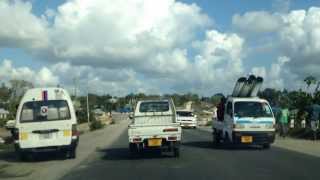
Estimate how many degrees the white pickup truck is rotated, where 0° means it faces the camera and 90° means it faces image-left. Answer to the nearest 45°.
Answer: approximately 180°

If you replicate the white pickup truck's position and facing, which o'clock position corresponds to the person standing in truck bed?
The person standing in truck bed is roughly at 1 o'clock from the white pickup truck.

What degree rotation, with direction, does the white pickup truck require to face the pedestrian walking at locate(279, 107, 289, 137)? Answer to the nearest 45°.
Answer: approximately 45° to its right
